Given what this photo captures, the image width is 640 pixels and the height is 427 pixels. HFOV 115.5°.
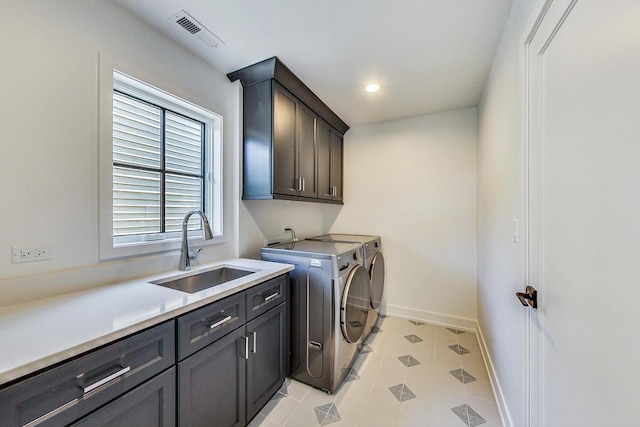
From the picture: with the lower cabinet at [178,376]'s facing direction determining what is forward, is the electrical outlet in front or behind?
behind

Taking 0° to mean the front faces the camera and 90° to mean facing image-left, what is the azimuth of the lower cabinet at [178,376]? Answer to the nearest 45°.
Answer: approximately 315°

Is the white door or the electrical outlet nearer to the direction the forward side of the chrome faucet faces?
the white door

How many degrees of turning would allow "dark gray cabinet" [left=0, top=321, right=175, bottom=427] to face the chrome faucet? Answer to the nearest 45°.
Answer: approximately 90° to its left

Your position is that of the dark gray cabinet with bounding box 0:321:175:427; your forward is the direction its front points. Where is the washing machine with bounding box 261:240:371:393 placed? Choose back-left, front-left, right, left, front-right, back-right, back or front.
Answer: front-left

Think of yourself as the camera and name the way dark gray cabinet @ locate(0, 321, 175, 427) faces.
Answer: facing the viewer and to the right of the viewer

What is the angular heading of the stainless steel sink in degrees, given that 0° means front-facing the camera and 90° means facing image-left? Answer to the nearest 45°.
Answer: approximately 315°
